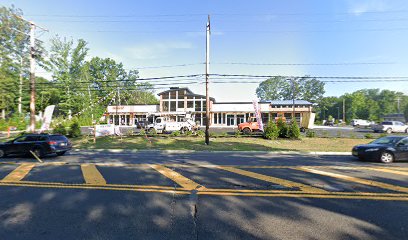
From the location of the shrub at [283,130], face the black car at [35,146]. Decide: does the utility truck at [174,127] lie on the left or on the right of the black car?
right

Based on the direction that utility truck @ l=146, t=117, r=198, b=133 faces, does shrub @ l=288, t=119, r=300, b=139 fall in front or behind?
behind

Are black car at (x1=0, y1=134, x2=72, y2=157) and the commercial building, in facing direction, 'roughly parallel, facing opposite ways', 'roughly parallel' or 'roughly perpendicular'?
roughly perpendicular

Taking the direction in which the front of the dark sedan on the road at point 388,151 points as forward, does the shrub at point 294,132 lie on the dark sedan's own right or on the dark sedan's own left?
on the dark sedan's own right

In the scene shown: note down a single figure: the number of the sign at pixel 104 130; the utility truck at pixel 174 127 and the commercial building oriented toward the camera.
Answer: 2

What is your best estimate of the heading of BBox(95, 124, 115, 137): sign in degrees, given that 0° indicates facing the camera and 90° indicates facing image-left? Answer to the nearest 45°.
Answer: approximately 0°

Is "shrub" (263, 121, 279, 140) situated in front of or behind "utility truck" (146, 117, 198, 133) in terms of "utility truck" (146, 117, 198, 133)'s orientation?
behind

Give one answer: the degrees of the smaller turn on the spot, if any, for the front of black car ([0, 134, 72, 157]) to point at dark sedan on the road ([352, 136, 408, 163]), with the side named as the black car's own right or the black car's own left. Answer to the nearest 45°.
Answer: approximately 180°

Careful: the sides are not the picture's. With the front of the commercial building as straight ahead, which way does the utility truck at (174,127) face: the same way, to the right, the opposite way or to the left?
to the right

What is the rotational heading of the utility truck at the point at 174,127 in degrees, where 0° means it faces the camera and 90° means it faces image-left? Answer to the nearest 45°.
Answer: approximately 90°

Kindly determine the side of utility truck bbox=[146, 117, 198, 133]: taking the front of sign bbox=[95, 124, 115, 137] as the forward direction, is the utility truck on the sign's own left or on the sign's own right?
on the sign's own left
